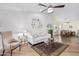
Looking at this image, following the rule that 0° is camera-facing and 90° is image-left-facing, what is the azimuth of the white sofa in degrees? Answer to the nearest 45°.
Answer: approximately 315°
